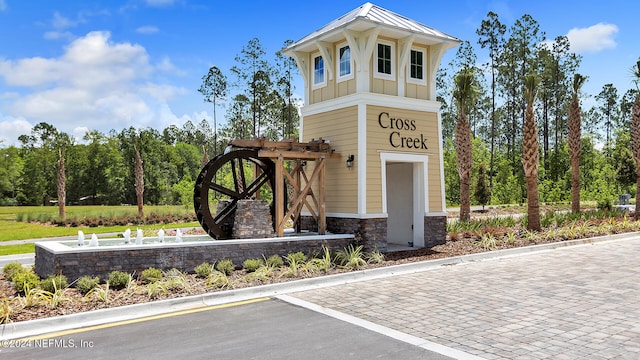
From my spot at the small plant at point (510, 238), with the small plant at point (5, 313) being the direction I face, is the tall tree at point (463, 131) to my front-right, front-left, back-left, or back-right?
back-right

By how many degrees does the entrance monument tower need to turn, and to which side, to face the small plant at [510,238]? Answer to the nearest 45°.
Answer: approximately 90° to its left

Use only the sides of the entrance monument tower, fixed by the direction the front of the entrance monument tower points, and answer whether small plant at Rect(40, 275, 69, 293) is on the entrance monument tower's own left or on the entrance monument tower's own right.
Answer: on the entrance monument tower's own right

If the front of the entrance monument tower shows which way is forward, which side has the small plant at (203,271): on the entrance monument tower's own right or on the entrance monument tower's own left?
on the entrance monument tower's own right

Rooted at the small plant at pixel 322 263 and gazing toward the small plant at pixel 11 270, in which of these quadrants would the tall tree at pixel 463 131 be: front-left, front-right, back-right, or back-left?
back-right

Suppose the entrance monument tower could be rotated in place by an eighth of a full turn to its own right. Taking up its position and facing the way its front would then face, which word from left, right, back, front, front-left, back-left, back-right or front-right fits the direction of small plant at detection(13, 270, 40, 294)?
front-right

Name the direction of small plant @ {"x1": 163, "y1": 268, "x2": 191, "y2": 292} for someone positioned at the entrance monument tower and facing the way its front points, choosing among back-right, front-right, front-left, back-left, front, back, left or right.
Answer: right

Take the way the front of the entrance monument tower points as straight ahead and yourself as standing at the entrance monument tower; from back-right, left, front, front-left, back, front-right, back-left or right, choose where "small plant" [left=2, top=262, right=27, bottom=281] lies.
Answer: right

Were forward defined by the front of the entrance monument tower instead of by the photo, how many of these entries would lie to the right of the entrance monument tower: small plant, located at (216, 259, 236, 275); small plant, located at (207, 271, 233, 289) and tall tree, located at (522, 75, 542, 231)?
2

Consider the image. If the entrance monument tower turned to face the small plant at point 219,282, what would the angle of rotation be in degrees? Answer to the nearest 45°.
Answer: approximately 90° to its right

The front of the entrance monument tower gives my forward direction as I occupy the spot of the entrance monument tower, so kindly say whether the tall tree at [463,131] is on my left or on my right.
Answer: on my left

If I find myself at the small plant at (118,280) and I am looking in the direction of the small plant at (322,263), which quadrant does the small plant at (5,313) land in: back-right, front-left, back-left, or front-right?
back-right

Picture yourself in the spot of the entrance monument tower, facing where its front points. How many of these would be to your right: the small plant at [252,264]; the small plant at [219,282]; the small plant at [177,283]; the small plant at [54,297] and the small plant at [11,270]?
5

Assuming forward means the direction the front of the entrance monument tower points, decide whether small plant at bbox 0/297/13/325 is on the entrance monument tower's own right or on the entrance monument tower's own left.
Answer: on the entrance monument tower's own right

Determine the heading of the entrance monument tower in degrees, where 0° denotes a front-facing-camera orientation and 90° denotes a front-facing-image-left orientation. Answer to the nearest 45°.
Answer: approximately 315°

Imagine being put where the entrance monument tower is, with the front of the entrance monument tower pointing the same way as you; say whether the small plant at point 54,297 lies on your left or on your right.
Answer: on your right

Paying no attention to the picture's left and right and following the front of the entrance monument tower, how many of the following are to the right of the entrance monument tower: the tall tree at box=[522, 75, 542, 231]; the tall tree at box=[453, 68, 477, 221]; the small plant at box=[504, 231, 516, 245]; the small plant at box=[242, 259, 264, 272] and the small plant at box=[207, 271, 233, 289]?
2

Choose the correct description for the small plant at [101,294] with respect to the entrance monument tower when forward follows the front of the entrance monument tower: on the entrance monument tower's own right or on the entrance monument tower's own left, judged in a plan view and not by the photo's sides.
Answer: on the entrance monument tower's own right
